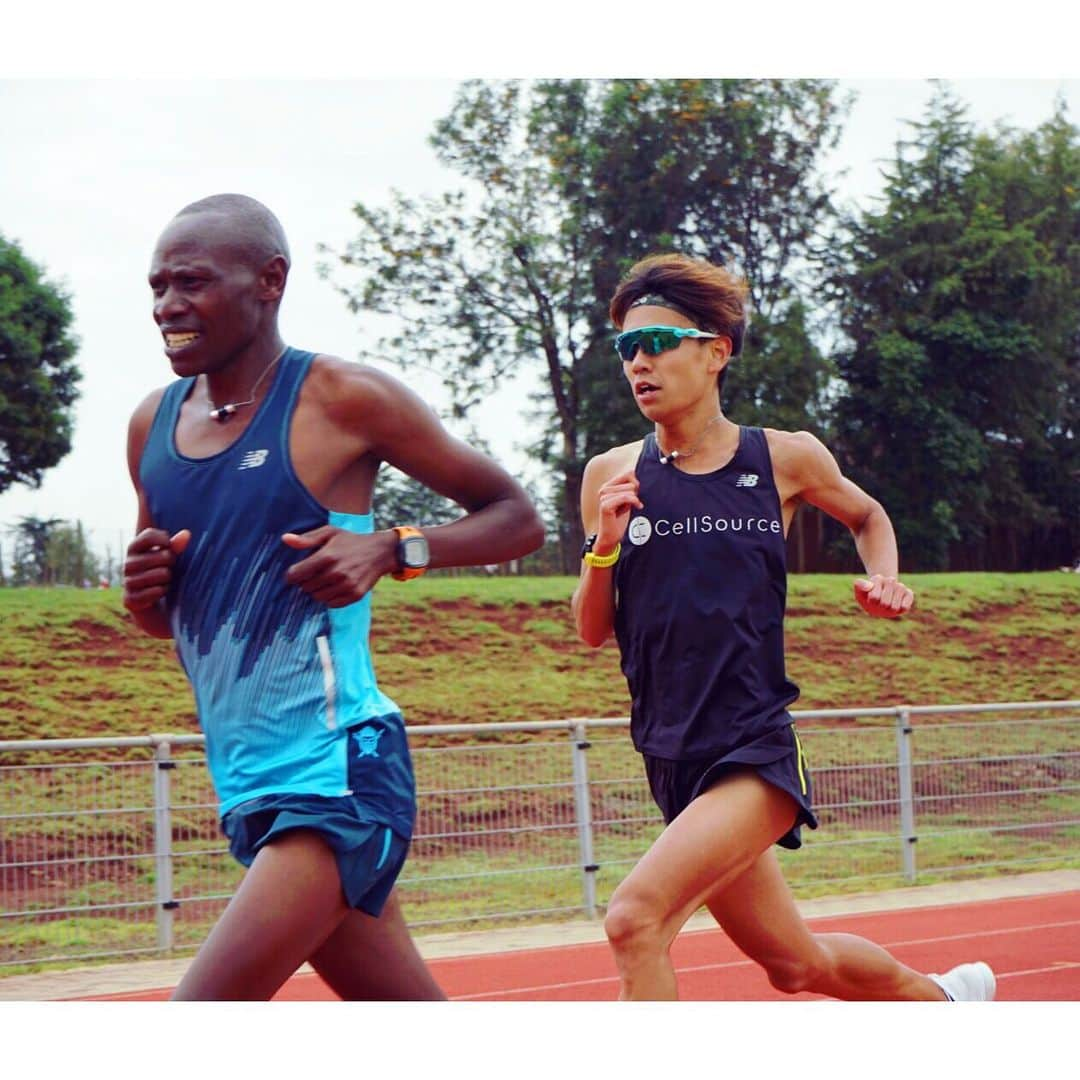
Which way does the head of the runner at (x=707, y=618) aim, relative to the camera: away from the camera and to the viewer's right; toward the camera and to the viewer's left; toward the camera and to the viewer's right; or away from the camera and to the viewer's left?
toward the camera and to the viewer's left

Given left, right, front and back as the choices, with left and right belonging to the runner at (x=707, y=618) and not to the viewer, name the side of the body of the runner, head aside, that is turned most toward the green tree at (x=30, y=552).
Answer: right

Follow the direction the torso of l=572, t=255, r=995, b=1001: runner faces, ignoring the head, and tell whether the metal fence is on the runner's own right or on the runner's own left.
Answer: on the runner's own right

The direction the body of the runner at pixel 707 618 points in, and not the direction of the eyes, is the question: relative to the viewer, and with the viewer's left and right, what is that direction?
facing the viewer and to the left of the viewer

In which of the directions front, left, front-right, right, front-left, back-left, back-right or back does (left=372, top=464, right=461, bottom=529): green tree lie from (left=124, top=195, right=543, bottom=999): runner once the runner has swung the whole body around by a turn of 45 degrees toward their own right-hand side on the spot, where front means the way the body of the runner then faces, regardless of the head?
right

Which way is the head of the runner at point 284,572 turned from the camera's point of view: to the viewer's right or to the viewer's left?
to the viewer's left

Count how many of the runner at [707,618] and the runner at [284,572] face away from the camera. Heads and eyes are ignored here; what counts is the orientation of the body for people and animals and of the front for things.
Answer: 0

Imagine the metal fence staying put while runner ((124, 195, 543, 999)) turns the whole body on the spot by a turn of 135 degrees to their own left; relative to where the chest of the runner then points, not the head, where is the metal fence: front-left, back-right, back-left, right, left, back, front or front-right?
left

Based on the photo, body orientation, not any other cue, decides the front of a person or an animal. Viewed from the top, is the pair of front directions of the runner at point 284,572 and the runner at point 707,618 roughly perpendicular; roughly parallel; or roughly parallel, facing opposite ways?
roughly parallel

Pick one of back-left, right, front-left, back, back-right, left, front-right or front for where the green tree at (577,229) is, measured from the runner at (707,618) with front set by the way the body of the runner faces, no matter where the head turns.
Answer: back-right
